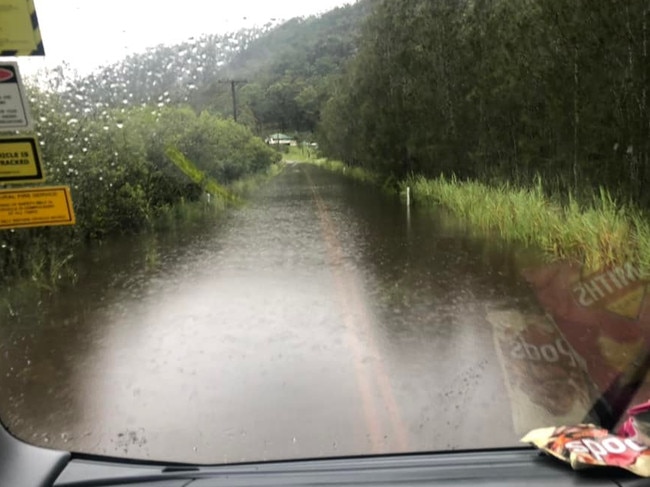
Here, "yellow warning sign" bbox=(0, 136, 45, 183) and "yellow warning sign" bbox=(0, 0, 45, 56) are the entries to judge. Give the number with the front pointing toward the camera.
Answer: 2

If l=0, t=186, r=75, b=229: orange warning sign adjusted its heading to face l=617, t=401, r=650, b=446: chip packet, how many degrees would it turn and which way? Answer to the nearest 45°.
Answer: approximately 45° to its left

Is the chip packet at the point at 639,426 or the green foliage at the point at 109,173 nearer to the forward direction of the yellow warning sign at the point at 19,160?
the chip packet

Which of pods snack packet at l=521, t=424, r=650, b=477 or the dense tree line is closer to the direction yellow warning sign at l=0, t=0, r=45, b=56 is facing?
the pods snack packet
